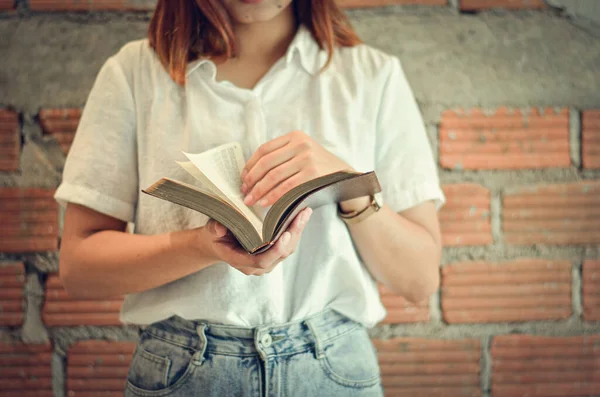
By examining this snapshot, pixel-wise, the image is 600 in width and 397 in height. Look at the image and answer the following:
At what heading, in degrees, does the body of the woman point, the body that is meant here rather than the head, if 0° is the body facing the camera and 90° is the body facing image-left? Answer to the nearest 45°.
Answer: approximately 0°
